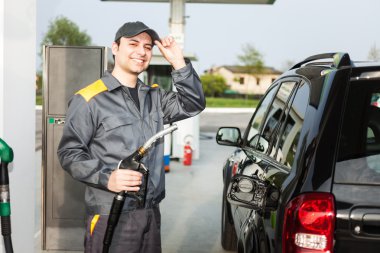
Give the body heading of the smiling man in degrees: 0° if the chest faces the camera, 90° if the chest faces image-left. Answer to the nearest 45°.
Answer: approximately 315°

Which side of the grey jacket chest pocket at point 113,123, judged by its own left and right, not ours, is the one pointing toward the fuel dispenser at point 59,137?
back

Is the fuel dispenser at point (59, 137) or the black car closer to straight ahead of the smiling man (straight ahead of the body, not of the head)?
the black car

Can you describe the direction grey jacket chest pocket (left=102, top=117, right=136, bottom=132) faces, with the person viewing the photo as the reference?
facing the viewer

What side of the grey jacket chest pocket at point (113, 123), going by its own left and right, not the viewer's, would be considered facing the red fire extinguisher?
back

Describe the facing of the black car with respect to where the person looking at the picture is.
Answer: facing away from the viewer and to the left of the viewer

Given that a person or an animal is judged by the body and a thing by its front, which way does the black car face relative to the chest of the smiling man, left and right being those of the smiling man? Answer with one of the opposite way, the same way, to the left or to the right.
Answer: the opposite way

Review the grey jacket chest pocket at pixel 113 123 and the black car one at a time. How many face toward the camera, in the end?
1

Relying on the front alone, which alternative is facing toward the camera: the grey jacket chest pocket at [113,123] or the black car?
the grey jacket chest pocket
